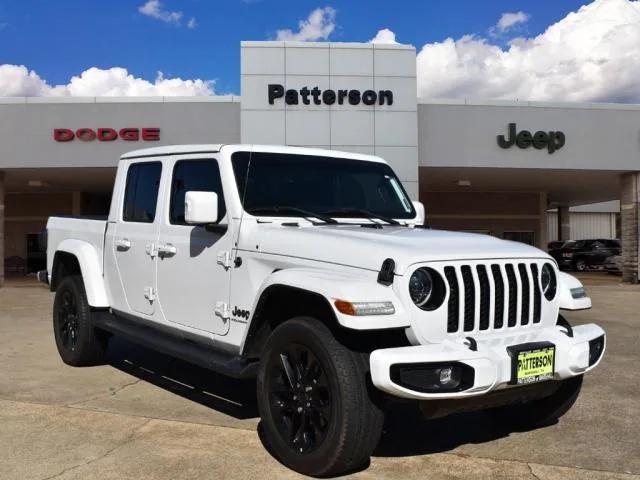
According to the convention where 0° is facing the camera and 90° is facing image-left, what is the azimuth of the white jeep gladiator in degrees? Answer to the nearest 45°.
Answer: approximately 315°

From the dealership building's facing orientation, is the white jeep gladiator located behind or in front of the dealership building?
in front

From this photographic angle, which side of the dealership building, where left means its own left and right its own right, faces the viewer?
front

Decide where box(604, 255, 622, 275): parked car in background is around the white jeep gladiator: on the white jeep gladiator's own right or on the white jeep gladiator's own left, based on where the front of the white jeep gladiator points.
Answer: on the white jeep gladiator's own left

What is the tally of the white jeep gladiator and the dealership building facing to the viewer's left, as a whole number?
0

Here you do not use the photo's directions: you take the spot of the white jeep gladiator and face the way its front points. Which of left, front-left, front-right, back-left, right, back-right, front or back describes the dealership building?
back-left
